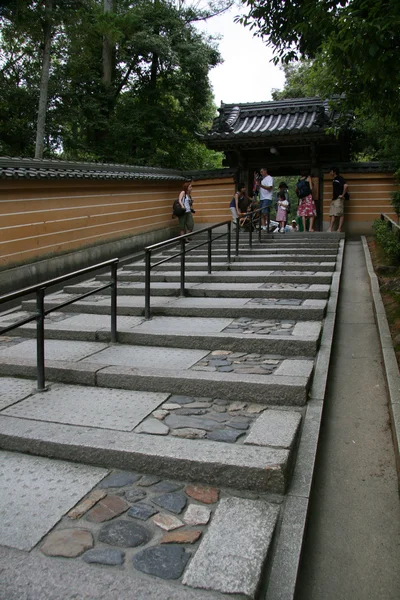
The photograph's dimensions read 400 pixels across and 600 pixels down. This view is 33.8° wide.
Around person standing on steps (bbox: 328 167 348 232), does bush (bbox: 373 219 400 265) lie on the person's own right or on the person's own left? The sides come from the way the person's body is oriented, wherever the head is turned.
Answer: on the person's own left

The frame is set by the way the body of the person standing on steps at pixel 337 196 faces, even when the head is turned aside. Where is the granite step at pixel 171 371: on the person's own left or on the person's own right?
on the person's own left

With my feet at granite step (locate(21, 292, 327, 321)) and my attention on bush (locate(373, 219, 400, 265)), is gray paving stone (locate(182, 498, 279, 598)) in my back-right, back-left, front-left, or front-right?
back-right

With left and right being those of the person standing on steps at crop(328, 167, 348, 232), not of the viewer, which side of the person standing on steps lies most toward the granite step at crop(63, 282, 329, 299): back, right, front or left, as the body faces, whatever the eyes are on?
left

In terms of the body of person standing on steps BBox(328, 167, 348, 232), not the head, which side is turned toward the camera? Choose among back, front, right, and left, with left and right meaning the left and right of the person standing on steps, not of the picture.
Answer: left

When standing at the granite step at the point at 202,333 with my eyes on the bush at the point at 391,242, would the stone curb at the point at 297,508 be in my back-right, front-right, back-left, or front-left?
back-right

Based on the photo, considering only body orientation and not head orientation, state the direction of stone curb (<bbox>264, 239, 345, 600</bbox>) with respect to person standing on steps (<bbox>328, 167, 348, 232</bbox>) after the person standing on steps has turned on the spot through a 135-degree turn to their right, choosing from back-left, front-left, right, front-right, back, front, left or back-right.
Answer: back-right

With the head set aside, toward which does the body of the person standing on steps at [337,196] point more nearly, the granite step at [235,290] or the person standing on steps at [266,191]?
the person standing on steps

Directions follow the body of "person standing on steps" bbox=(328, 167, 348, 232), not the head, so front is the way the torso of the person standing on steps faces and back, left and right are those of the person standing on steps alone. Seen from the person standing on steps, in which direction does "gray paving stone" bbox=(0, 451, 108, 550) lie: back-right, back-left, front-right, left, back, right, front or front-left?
left
